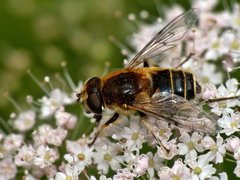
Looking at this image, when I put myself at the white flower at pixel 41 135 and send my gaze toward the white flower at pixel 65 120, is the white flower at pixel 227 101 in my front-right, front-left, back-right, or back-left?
front-right

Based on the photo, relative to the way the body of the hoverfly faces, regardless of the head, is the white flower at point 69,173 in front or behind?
in front

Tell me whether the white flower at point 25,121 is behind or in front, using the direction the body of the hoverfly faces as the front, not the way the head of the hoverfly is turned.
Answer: in front

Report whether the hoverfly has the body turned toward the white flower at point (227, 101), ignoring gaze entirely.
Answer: no

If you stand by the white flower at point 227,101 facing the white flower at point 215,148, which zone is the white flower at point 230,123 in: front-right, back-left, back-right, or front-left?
front-left

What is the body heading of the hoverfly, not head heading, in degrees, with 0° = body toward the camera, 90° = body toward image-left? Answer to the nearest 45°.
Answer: approximately 90°

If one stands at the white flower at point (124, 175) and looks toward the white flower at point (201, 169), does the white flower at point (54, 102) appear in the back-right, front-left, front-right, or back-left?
back-left

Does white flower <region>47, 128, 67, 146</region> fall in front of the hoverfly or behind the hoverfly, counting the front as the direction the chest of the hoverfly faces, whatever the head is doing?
in front

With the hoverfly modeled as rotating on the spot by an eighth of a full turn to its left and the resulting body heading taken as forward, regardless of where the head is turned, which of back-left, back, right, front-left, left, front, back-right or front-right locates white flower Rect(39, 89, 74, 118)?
right

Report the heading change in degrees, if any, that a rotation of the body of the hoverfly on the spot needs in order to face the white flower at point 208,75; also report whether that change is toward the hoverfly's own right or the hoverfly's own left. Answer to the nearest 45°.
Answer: approximately 135° to the hoverfly's own right
